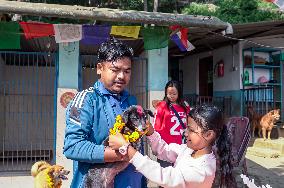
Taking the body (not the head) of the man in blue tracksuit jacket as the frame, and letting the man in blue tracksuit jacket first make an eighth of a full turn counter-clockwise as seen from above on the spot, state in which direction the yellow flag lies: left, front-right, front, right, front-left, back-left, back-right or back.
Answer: left

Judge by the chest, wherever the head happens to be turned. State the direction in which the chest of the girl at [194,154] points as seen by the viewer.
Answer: to the viewer's left

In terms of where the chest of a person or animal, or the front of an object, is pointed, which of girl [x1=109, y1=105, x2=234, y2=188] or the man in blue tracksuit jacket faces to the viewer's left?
the girl

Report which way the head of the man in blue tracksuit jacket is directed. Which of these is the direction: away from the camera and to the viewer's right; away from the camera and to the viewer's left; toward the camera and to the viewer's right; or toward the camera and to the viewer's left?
toward the camera and to the viewer's right

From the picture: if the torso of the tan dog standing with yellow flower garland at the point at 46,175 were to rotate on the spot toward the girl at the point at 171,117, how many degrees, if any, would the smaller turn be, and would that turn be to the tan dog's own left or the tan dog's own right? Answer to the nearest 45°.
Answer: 0° — it already faces them
